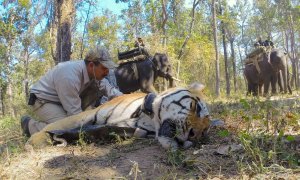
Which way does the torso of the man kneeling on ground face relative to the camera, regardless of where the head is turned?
to the viewer's right

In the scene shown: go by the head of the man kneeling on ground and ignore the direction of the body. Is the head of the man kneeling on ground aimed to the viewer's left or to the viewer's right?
to the viewer's right

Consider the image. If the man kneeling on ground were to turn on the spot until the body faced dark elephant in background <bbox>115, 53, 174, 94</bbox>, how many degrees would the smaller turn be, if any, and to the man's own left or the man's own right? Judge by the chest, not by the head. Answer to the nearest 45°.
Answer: approximately 90° to the man's own left

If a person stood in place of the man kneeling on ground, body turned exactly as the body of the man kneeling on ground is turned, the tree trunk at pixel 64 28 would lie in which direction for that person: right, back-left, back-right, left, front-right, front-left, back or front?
left

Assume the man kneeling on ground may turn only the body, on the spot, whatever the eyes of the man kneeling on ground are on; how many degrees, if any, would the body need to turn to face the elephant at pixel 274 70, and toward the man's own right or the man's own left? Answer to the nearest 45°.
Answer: approximately 45° to the man's own left
